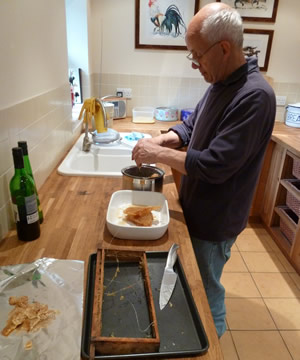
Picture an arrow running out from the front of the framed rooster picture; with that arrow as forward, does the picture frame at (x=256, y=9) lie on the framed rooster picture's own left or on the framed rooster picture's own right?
on the framed rooster picture's own left

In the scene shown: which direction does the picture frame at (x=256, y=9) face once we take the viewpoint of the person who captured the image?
facing the viewer

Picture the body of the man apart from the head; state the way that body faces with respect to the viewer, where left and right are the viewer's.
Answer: facing to the left of the viewer

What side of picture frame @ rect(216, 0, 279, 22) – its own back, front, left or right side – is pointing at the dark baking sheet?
front

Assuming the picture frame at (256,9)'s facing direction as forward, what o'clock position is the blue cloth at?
The blue cloth is roughly at 1 o'clock from the picture frame.

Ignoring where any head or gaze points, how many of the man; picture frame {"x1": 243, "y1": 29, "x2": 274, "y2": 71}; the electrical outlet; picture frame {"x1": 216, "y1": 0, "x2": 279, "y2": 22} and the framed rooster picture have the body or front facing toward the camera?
4

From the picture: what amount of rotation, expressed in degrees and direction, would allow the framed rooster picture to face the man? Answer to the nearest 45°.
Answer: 0° — it already faces them

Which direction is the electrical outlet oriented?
toward the camera

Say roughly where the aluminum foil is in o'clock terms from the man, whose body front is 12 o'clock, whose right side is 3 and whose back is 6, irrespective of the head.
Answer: The aluminum foil is roughly at 10 o'clock from the man.

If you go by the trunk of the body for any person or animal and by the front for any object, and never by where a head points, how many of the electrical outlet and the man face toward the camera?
1

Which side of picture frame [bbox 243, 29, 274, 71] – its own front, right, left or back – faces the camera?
front

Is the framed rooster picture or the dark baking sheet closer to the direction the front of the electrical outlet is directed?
the dark baking sheet

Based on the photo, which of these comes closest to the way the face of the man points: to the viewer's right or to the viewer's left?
to the viewer's left

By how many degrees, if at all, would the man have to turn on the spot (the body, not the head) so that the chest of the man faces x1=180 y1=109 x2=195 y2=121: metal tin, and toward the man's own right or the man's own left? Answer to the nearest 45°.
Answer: approximately 90° to the man's own right
